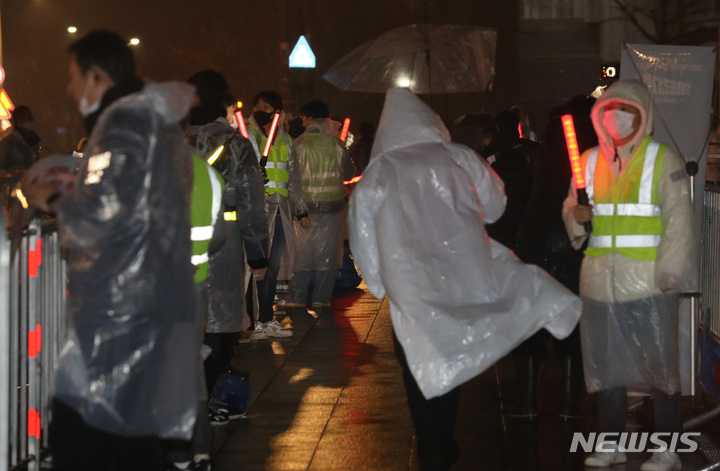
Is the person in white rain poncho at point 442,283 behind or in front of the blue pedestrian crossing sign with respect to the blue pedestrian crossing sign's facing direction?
in front

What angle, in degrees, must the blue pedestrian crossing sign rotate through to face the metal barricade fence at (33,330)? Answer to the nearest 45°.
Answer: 0° — it already faces it

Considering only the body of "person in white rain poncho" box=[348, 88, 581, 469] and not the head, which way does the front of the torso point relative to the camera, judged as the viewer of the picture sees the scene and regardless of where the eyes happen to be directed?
away from the camera

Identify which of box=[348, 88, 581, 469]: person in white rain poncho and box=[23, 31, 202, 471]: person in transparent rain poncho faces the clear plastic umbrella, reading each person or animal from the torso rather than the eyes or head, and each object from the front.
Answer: box=[348, 88, 581, 469]: person in white rain poncho

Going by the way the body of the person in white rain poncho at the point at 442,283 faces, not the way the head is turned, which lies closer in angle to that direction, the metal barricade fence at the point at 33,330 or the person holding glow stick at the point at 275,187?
the person holding glow stick

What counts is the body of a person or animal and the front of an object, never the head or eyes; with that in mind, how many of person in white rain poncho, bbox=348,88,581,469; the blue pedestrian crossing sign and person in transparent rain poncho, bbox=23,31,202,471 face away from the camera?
1

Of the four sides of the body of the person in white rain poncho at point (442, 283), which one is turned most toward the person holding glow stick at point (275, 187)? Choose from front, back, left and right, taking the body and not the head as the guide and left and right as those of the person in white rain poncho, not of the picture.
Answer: front

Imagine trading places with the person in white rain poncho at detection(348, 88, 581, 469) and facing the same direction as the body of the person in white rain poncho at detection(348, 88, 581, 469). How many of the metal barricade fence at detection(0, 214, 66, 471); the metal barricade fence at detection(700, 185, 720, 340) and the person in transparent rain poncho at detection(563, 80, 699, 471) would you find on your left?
1

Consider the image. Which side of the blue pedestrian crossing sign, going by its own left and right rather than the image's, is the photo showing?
front

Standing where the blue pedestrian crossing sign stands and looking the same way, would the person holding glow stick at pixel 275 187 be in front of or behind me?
in front

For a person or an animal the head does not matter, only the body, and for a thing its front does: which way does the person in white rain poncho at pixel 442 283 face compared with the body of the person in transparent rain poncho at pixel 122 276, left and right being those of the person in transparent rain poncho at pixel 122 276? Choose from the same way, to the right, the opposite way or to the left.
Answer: to the right

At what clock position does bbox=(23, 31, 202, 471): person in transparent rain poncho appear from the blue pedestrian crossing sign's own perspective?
The person in transparent rain poncho is roughly at 12 o'clock from the blue pedestrian crossing sign.

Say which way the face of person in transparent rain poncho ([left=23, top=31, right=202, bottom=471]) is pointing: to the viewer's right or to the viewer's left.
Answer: to the viewer's left
